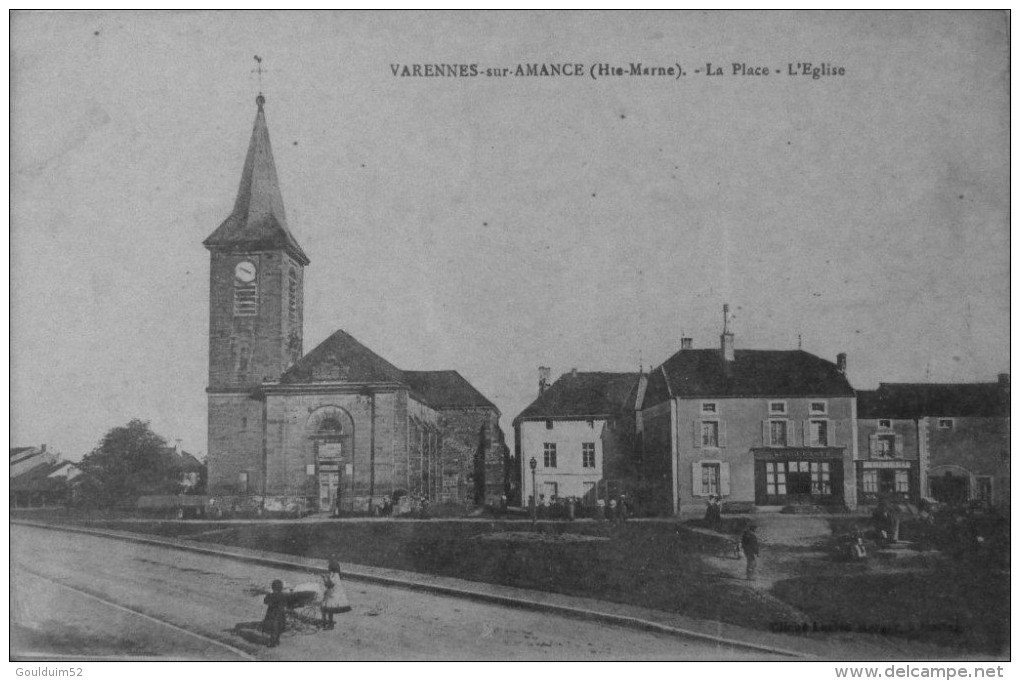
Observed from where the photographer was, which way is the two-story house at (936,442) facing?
facing the viewer

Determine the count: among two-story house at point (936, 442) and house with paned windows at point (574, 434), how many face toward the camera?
2

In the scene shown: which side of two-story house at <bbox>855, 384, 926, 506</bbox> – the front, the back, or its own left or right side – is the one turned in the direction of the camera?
front

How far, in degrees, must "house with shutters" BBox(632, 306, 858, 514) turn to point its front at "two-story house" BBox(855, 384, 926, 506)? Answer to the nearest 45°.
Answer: approximately 90° to its left

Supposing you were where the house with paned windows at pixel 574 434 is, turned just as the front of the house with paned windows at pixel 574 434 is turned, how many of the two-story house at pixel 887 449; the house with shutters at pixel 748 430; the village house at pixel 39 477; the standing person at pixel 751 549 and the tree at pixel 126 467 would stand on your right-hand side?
2

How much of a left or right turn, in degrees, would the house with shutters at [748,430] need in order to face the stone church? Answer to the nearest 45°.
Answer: approximately 90° to its right

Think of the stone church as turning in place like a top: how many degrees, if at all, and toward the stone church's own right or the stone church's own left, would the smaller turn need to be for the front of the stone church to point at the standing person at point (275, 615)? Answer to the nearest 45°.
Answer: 0° — it already faces them

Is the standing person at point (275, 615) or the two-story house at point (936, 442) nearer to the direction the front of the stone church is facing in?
the standing person

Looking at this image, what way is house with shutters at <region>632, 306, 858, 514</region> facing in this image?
toward the camera

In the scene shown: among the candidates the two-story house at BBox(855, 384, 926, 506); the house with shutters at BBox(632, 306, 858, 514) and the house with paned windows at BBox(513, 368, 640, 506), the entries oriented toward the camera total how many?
3
